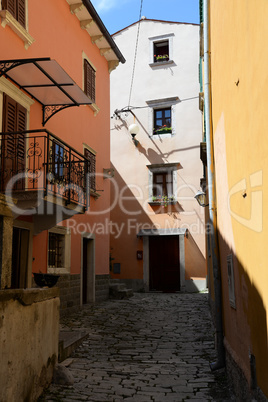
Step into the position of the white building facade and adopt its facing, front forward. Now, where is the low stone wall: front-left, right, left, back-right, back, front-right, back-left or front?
front

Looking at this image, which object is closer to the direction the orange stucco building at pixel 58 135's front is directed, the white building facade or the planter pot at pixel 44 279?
the planter pot

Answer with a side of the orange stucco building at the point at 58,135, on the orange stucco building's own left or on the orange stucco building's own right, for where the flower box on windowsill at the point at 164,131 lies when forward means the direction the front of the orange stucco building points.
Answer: on the orange stucco building's own left

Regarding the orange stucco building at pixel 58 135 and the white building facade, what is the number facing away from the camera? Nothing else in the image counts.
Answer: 0

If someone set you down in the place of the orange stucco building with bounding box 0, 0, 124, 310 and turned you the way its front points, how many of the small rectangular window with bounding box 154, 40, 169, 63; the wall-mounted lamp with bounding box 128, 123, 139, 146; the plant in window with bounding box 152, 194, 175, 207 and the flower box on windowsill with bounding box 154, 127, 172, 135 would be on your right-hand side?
0

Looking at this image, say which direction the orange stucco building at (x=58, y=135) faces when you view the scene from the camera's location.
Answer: facing the viewer and to the right of the viewer

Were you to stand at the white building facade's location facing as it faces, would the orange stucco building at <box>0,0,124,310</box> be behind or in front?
in front

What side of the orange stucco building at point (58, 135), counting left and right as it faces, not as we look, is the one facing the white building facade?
left

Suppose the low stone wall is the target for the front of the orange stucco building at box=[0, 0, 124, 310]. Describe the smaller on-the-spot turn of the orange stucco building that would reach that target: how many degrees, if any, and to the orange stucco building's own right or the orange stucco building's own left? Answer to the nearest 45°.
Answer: approximately 45° to the orange stucco building's own right

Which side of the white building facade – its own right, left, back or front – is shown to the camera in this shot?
front

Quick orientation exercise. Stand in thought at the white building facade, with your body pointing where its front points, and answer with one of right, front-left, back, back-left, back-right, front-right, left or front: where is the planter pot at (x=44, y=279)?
front
